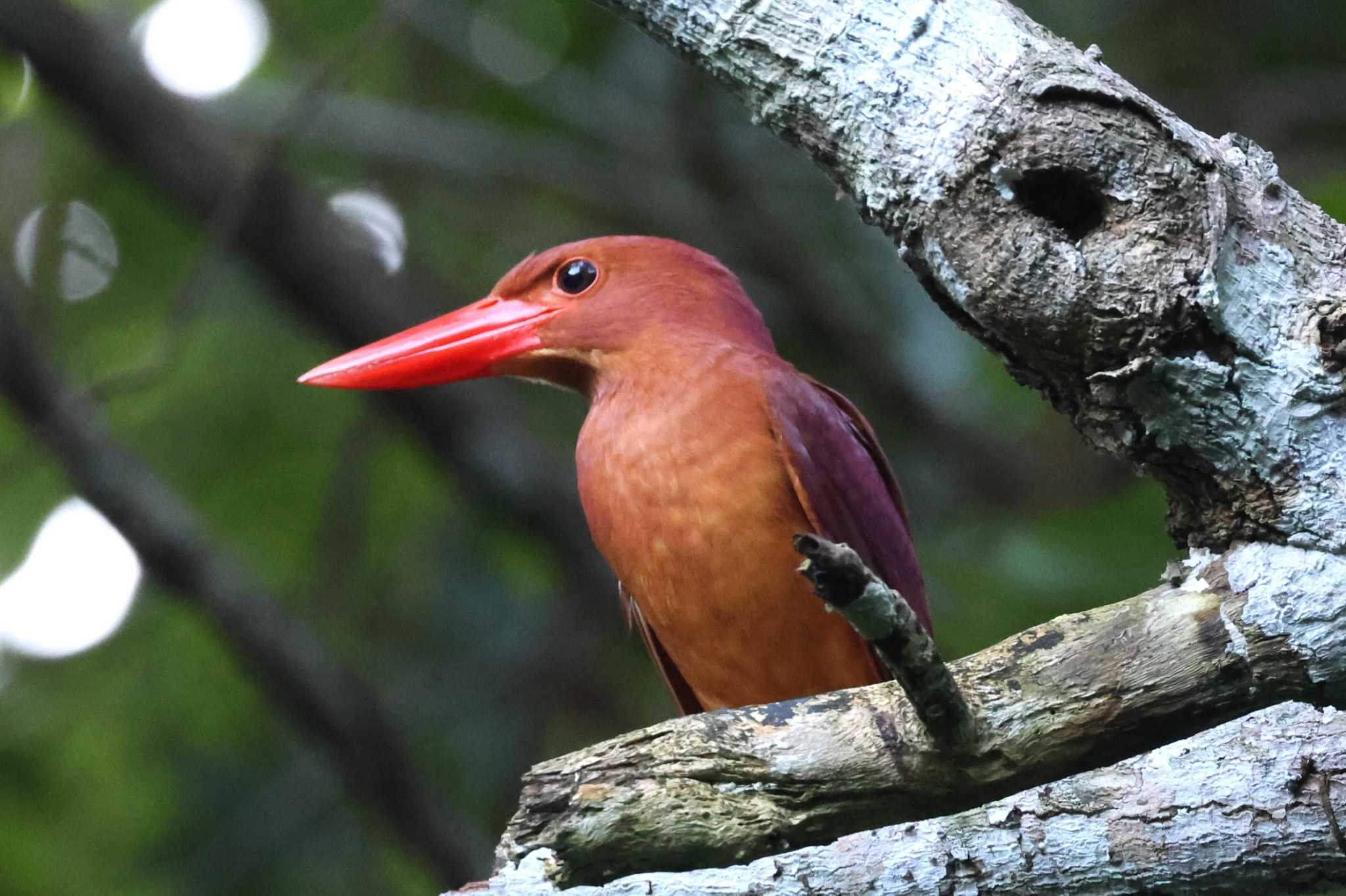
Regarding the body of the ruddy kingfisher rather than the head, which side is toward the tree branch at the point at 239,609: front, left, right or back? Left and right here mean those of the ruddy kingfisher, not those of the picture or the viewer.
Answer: right

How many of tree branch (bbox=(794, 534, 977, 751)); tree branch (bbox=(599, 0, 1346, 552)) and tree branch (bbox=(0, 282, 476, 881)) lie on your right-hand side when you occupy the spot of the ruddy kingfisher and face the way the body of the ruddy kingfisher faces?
1

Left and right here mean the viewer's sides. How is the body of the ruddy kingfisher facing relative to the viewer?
facing the viewer and to the left of the viewer
